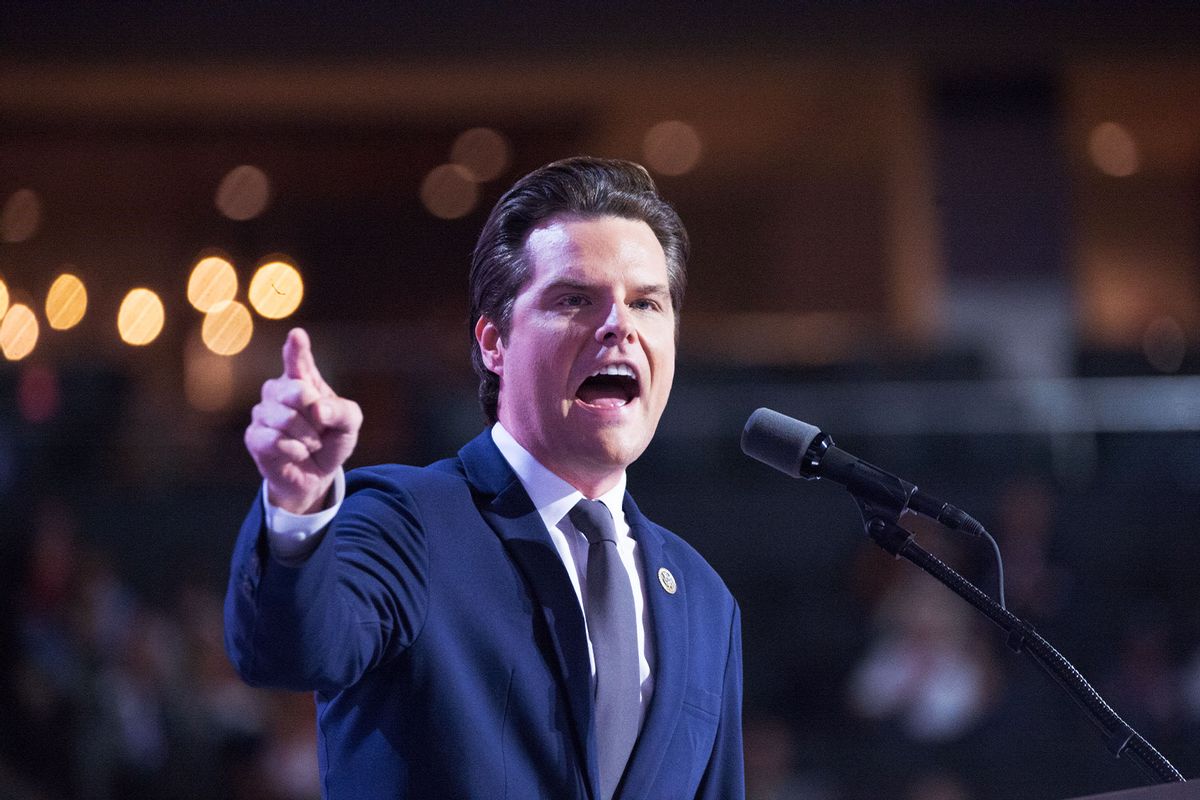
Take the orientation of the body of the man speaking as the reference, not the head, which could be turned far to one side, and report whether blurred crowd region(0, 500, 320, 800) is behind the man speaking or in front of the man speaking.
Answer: behind

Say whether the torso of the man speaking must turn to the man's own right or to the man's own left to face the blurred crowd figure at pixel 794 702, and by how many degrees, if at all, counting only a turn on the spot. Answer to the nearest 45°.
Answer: approximately 135° to the man's own left
